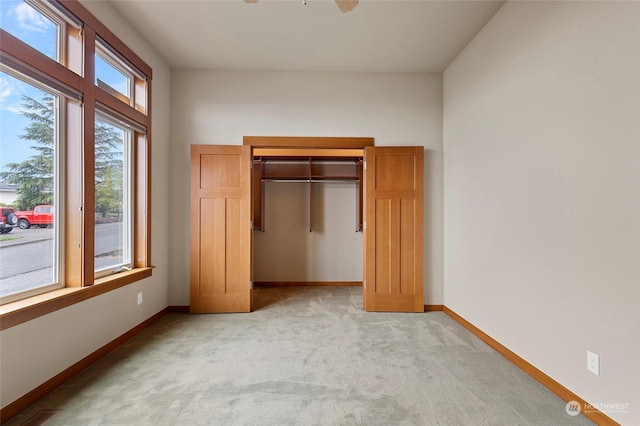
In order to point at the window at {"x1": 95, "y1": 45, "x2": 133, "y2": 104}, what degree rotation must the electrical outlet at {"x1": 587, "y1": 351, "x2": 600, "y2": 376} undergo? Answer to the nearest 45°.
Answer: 0° — it already faces it

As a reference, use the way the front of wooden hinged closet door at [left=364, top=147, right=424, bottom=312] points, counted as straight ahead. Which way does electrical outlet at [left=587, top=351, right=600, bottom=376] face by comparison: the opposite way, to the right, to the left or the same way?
to the right

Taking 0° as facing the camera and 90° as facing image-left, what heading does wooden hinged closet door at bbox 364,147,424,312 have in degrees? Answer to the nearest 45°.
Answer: approximately 0°

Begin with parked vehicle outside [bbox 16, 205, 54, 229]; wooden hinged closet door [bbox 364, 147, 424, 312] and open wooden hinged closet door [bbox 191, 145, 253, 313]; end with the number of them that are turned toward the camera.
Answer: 2

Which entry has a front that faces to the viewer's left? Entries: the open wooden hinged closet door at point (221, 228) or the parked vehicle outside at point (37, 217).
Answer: the parked vehicle outside

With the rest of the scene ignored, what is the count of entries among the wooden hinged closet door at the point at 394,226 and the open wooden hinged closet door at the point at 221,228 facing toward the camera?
2

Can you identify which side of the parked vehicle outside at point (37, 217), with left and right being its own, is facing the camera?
left

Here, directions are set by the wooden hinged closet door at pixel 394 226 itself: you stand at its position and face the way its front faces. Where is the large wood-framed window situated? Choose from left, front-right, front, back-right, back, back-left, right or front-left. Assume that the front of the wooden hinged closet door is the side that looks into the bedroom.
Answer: front-right

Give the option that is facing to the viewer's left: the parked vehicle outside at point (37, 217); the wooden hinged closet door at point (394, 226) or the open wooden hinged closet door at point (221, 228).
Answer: the parked vehicle outside
